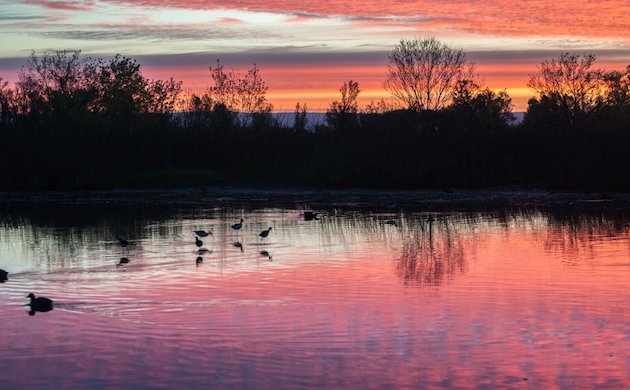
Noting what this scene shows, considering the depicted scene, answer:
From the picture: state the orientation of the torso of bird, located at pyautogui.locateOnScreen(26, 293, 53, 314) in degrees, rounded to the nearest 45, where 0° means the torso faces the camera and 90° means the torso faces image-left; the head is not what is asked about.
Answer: approximately 90°
